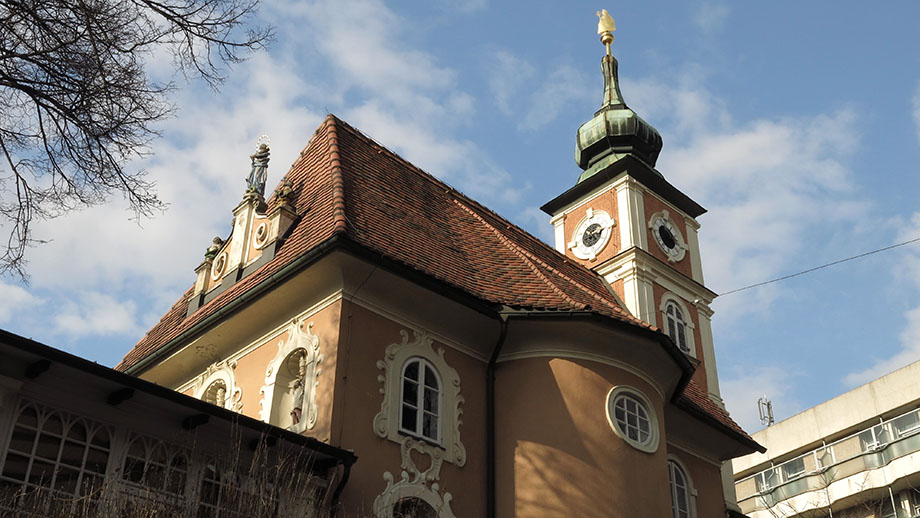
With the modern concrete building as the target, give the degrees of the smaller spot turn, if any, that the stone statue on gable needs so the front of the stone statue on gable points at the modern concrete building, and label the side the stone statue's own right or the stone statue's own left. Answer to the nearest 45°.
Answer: approximately 180°

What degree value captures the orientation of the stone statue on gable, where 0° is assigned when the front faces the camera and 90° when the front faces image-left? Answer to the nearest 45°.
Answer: approximately 45°

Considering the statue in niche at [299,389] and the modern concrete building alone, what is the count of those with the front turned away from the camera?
0

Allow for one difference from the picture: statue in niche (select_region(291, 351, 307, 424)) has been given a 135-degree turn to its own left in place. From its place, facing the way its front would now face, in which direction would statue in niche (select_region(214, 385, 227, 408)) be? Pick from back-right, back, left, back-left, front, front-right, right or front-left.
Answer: back-left

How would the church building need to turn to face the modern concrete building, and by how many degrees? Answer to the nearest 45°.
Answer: approximately 180°

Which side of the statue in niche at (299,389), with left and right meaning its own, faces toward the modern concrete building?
back

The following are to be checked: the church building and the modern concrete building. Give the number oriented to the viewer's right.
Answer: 0

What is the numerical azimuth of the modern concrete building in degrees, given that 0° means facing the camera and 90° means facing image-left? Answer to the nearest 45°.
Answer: approximately 45°

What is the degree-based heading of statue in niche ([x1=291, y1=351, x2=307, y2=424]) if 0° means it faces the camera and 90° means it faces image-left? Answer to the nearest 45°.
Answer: approximately 45°
